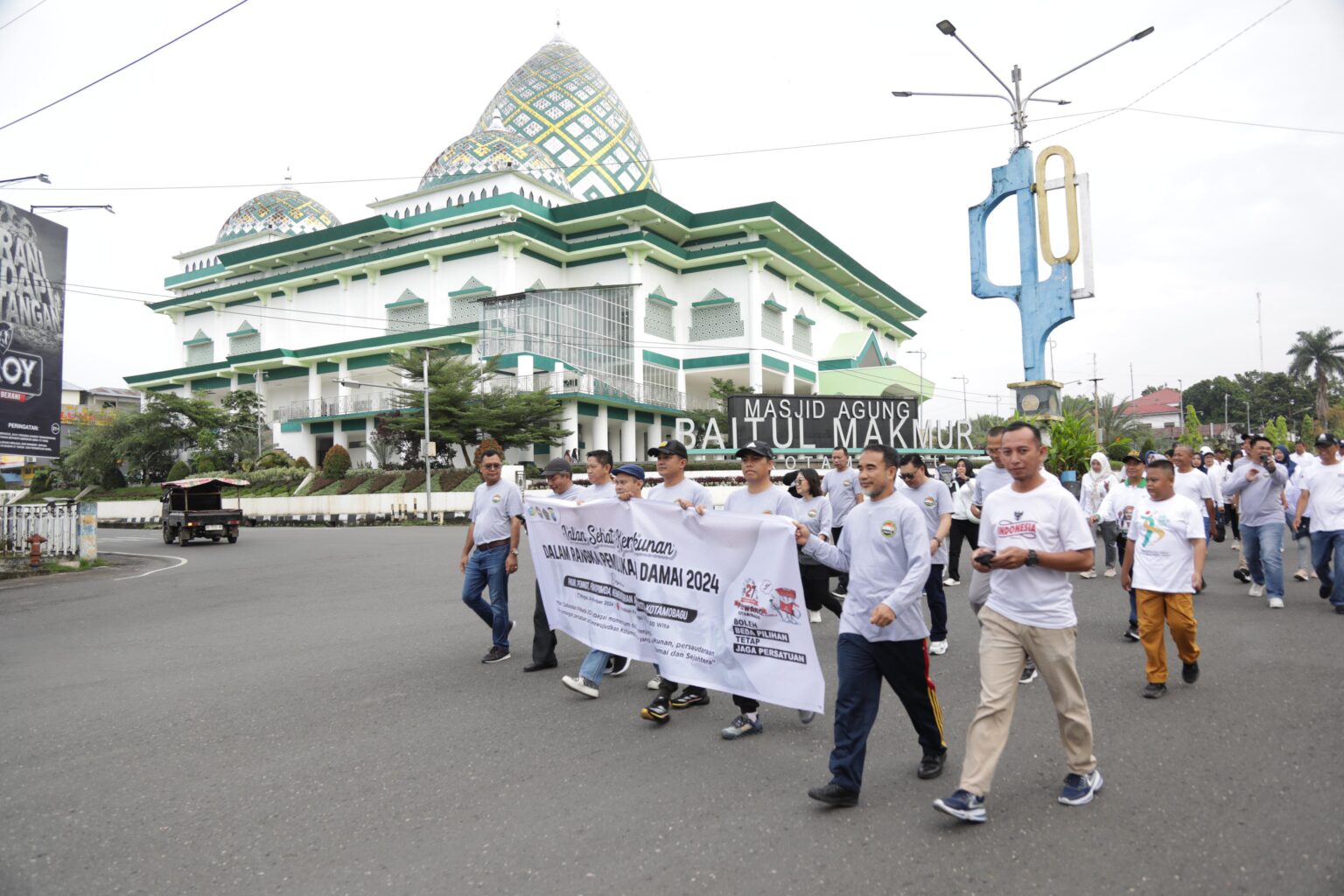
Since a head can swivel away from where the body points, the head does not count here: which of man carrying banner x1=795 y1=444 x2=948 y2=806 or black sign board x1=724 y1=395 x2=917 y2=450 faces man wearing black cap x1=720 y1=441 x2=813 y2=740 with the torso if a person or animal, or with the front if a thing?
the black sign board

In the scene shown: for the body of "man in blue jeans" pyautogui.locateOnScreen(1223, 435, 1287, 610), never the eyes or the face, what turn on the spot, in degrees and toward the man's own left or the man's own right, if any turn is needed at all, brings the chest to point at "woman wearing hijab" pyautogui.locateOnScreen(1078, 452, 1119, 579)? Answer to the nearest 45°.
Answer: approximately 135° to the man's own right

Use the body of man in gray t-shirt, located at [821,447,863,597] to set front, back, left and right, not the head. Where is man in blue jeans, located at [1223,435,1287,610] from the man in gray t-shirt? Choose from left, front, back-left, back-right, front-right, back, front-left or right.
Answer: back-left

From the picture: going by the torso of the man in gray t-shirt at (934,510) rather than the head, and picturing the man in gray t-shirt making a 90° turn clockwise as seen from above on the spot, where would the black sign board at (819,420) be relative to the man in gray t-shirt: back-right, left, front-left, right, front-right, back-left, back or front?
front-right

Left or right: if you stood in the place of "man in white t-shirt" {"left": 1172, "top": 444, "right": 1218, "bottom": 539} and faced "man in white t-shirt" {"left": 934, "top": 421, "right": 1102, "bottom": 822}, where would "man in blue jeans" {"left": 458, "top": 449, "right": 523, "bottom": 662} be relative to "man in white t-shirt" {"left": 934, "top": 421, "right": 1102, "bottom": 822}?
right

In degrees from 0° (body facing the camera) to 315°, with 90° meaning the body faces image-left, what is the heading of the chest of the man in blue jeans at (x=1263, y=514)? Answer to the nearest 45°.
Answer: approximately 0°

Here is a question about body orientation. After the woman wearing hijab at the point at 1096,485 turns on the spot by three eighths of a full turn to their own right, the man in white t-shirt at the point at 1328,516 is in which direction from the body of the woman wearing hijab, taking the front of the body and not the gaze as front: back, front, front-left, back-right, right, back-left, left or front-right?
back-right

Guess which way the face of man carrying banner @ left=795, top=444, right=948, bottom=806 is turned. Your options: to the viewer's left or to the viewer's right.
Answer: to the viewer's left

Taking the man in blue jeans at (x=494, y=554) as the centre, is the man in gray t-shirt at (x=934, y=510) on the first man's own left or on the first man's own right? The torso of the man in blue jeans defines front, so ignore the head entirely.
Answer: on the first man's own left
